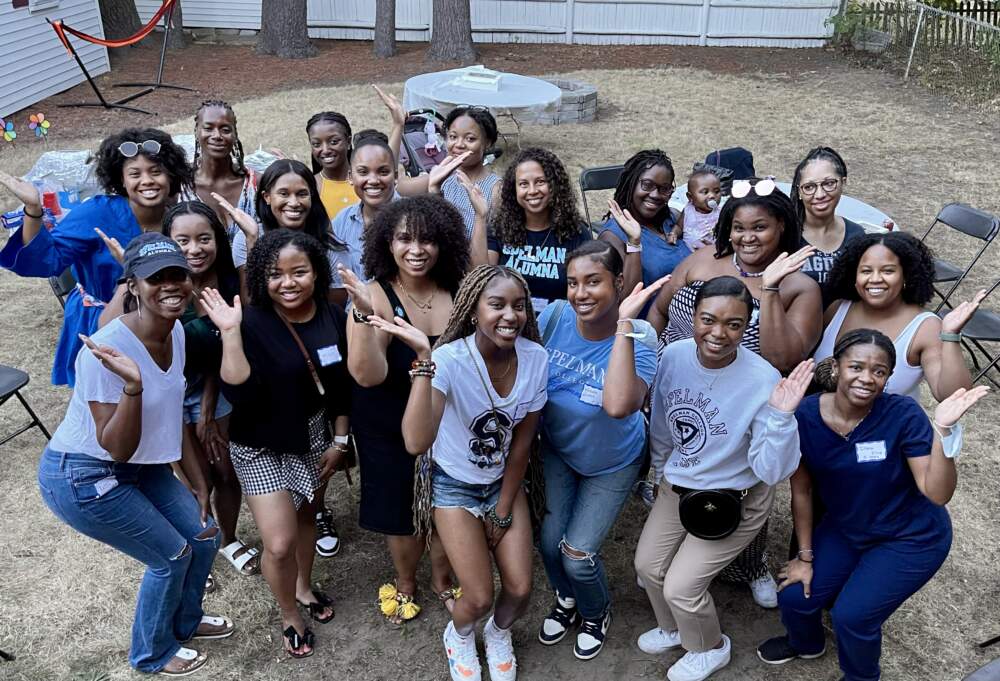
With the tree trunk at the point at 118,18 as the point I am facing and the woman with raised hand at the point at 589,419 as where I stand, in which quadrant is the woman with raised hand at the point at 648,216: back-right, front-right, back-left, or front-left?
front-right

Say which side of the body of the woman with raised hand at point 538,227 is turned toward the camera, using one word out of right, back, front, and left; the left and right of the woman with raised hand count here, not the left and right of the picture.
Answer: front

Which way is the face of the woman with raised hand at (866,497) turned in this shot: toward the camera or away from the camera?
toward the camera

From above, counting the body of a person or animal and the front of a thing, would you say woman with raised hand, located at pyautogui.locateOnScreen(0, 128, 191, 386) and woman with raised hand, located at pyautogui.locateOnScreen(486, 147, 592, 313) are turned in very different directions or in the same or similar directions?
same or similar directions

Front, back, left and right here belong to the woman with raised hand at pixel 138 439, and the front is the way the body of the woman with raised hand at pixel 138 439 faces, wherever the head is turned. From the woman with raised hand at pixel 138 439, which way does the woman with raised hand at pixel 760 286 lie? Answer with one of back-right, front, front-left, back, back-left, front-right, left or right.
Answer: front-left

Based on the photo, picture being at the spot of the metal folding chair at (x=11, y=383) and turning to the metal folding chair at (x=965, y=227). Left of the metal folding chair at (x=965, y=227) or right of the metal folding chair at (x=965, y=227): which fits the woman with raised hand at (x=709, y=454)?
right

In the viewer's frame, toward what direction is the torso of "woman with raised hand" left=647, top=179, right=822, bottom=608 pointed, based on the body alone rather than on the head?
toward the camera

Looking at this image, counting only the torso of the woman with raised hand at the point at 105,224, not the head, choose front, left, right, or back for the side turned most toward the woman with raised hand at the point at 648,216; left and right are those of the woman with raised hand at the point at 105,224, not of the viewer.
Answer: left

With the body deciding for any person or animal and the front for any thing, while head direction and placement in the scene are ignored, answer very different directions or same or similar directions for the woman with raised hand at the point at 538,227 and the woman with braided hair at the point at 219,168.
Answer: same or similar directions

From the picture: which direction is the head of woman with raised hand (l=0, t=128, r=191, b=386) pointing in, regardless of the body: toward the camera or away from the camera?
toward the camera

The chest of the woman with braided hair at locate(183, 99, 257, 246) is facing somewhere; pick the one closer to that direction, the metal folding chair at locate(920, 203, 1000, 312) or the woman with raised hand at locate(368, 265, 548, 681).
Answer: the woman with raised hand

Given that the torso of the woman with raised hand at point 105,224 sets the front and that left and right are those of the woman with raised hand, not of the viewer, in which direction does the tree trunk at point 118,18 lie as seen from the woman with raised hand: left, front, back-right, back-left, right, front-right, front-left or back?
back
